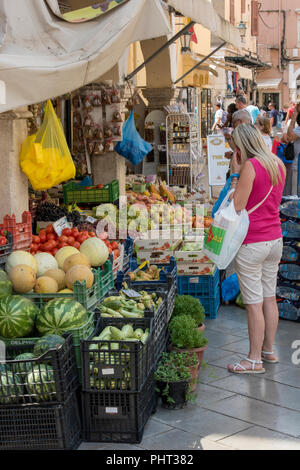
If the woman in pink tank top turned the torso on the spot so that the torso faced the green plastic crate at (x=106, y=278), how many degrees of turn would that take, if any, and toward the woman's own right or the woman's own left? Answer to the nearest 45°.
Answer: approximately 45° to the woman's own left

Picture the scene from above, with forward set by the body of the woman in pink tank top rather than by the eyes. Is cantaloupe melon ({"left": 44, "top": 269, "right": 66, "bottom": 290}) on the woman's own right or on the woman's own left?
on the woman's own left

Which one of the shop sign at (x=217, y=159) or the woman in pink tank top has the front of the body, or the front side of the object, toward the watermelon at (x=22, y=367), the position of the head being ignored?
the shop sign

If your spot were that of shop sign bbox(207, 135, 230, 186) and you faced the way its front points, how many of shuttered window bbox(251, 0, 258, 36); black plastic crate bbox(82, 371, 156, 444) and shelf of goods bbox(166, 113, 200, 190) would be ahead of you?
1

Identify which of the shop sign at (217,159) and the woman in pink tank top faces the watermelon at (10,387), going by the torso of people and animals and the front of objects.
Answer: the shop sign

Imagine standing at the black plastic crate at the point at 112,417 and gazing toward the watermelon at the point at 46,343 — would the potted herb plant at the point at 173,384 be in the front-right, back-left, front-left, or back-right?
back-right

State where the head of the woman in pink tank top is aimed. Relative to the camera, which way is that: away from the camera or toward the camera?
away from the camera

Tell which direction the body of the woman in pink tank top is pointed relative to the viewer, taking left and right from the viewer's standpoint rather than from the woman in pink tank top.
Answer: facing away from the viewer and to the left of the viewer

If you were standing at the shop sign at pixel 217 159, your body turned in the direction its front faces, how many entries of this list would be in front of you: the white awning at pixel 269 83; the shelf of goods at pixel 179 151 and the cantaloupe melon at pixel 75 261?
1

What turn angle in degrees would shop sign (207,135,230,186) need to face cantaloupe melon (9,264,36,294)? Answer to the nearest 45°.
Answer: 0° — it already faces it

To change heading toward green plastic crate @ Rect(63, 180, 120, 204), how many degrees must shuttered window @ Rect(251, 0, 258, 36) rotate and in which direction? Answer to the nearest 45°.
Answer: approximately 45° to its left

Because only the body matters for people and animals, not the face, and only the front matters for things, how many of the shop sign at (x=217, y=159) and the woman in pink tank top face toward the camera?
1

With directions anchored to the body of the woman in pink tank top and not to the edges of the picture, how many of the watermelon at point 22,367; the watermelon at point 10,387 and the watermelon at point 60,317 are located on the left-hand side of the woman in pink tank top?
3

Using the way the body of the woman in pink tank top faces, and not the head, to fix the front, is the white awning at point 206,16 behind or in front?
in front

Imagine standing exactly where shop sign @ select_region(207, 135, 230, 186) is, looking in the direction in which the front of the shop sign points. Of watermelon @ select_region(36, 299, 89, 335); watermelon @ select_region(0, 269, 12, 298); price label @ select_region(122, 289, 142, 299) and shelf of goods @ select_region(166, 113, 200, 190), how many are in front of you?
3
